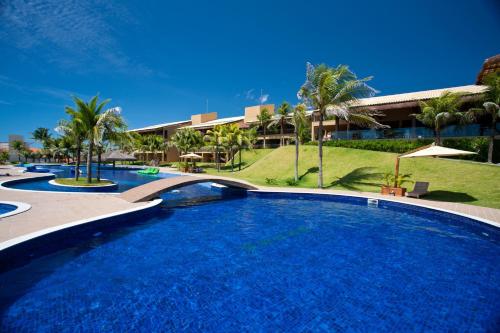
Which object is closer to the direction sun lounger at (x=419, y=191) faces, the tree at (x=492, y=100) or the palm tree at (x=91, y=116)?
the palm tree

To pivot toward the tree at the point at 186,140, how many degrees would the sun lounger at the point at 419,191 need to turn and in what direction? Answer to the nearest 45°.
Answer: approximately 45° to its right

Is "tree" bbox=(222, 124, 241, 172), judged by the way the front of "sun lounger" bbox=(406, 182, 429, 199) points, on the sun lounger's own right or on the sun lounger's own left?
on the sun lounger's own right

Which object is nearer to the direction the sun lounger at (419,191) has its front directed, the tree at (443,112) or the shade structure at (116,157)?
the shade structure

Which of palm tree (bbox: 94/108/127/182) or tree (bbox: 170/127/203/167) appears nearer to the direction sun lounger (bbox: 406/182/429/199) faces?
the palm tree

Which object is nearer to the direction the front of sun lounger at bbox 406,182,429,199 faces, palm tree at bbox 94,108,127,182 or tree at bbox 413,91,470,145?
the palm tree

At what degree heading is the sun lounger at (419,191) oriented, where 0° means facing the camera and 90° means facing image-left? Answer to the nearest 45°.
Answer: approximately 45°

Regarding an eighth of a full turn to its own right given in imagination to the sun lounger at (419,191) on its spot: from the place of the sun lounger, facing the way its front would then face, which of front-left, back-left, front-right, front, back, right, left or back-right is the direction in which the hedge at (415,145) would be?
right

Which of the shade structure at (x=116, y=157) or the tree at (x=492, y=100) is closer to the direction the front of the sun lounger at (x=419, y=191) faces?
the shade structure
